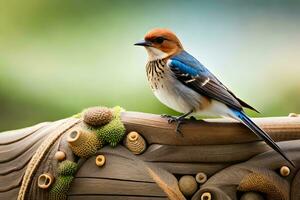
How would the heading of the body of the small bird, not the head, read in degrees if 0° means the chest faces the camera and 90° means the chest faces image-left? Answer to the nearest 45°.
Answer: approximately 90°

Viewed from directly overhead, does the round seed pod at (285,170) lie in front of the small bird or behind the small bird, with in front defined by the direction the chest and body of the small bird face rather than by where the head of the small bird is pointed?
behind
